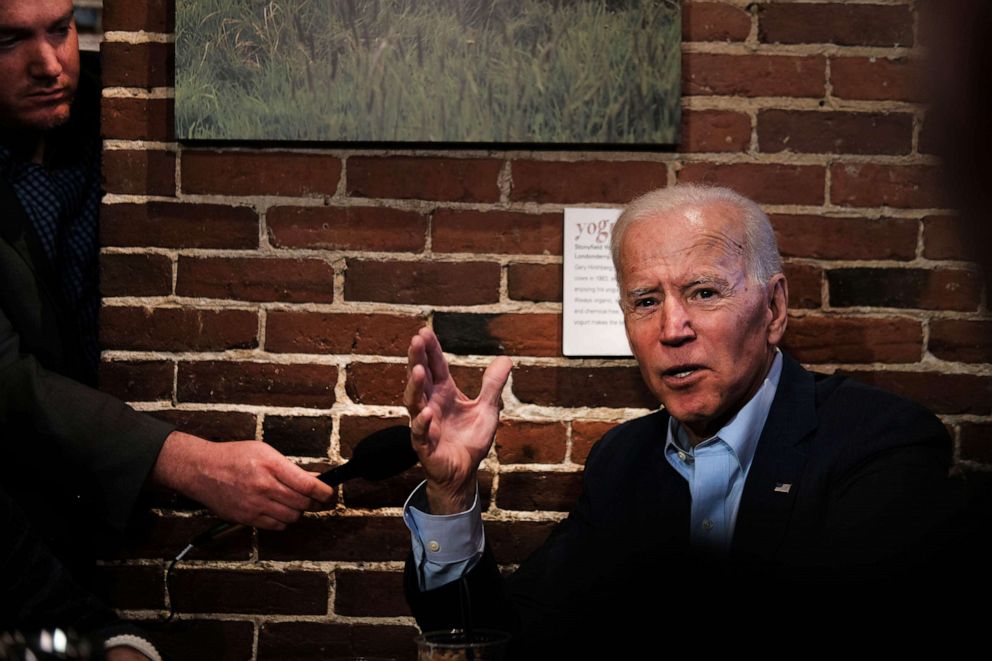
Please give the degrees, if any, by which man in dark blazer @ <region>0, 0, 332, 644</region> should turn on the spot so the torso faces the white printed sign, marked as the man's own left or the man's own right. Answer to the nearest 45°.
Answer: approximately 45° to the man's own left

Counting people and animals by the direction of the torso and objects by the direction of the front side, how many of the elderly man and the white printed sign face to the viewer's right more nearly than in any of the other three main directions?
0

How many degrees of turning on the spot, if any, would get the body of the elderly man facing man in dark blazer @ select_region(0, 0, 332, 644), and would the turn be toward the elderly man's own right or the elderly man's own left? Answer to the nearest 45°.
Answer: approximately 45° to the elderly man's own right

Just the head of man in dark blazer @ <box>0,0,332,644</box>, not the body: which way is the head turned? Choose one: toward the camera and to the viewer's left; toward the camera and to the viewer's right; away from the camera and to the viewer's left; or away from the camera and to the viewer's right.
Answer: toward the camera and to the viewer's right

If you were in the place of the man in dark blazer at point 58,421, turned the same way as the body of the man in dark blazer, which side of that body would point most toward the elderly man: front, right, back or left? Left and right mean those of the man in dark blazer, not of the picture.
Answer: front

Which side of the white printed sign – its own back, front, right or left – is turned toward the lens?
front

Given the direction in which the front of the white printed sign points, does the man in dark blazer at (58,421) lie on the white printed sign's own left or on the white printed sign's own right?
on the white printed sign's own right

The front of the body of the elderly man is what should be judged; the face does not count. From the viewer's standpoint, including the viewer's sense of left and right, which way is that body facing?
facing the viewer and to the left of the viewer

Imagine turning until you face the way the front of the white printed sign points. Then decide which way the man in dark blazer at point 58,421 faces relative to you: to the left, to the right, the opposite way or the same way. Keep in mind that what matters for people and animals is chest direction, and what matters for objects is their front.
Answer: to the left

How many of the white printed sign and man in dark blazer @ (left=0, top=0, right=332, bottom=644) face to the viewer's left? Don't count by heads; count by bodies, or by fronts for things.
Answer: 0

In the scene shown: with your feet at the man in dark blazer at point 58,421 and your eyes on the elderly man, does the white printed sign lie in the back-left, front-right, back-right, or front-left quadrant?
front-left

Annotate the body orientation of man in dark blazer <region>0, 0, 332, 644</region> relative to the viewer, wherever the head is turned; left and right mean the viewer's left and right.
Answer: facing the viewer and to the right of the viewer

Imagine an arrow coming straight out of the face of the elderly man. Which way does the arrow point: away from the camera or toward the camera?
toward the camera
